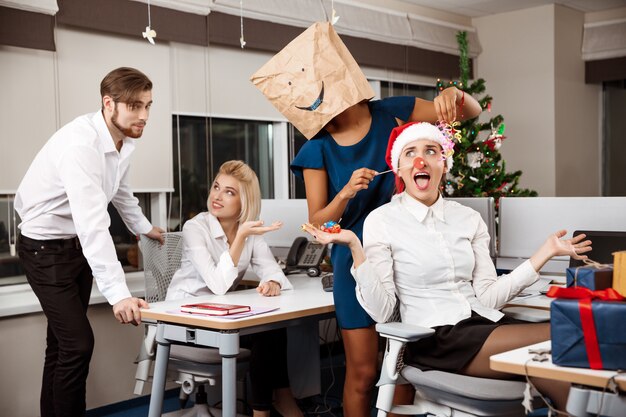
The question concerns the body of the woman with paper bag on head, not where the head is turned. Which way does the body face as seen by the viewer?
toward the camera

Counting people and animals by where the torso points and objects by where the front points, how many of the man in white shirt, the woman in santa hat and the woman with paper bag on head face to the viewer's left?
0

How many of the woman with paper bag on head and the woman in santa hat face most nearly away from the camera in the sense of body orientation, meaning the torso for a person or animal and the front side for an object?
0

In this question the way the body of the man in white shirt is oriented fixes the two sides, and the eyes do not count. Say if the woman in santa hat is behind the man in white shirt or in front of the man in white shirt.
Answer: in front

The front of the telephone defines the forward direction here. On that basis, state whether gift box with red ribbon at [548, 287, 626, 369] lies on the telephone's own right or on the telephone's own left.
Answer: on the telephone's own left

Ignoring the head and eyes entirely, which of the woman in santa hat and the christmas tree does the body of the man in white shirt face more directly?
the woman in santa hat

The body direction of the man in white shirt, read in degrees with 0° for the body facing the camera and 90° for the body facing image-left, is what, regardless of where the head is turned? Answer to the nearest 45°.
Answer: approximately 315°

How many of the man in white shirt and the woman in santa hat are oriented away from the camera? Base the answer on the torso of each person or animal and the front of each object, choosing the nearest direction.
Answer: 0

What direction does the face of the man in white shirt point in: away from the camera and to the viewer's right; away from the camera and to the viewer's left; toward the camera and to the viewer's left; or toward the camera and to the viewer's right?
toward the camera and to the viewer's right

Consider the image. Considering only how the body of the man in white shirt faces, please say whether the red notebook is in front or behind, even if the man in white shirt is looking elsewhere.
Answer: in front

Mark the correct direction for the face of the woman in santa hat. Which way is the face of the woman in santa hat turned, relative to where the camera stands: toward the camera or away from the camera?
toward the camera

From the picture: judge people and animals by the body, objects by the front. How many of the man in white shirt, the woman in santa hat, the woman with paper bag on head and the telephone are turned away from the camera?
0
